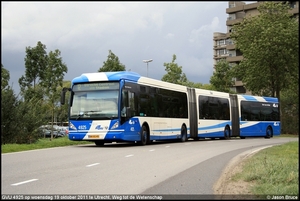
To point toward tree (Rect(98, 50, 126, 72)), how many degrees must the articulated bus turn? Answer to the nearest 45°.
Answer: approximately 135° to its right
